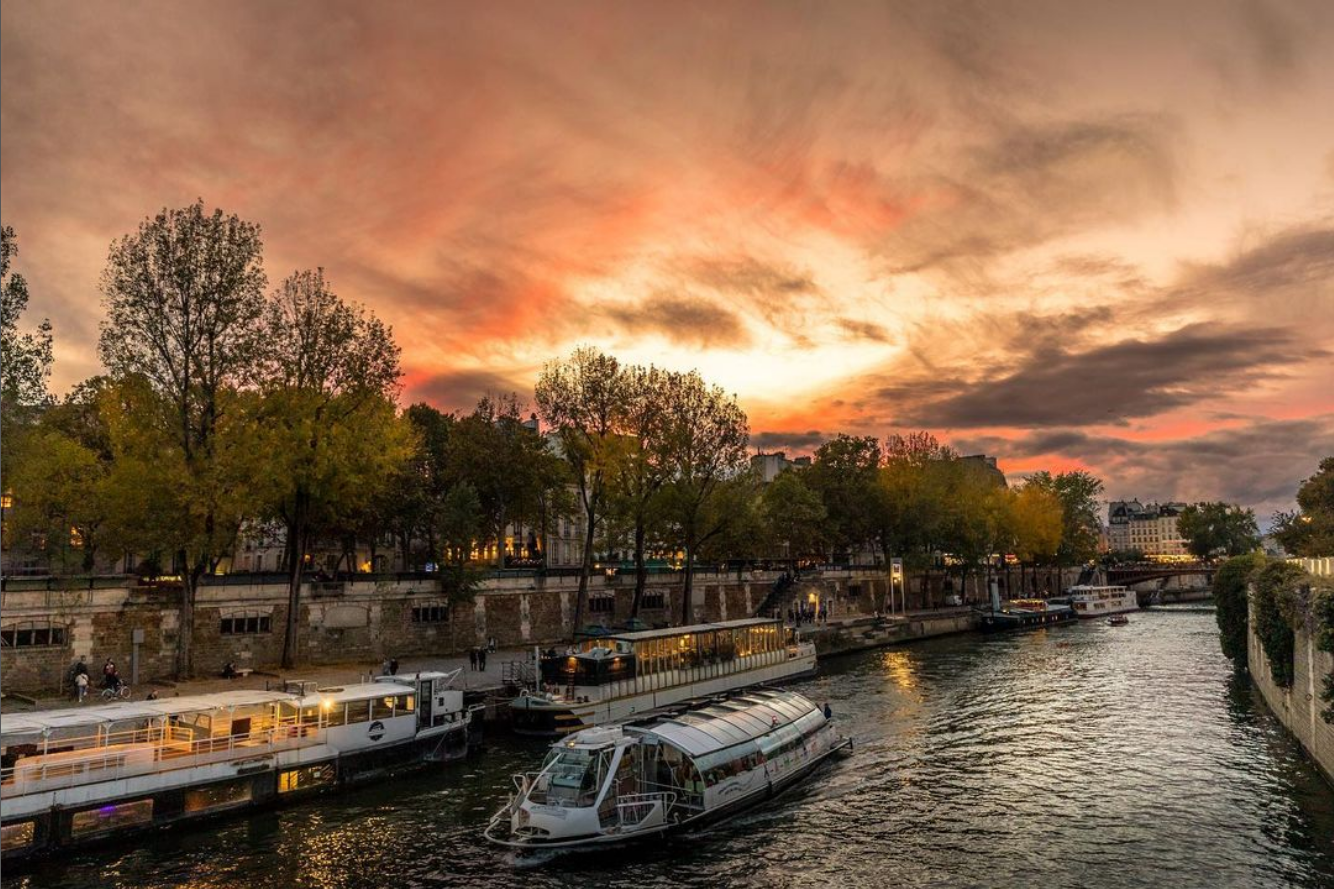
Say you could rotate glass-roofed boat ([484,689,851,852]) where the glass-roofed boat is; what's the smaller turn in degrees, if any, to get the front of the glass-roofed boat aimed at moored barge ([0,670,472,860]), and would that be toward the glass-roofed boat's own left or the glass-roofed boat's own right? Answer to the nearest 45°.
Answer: approximately 45° to the glass-roofed boat's own right

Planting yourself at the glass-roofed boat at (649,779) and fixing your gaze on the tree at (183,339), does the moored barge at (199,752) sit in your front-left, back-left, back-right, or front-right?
front-left

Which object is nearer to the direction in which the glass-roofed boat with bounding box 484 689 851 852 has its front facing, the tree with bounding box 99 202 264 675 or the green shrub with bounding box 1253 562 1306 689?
the tree

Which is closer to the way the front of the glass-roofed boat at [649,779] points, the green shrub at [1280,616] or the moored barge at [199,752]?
the moored barge

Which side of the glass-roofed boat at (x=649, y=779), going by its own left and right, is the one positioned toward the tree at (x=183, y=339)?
right

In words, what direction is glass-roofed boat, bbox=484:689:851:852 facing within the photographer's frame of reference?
facing the viewer and to the left of the viewer

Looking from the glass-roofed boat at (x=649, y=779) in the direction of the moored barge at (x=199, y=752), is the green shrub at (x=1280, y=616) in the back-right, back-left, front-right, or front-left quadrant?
back-right

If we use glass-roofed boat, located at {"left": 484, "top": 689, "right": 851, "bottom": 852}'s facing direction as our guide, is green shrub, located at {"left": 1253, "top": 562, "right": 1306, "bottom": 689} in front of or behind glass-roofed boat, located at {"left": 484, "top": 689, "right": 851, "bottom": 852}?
behind
